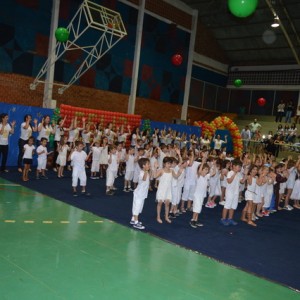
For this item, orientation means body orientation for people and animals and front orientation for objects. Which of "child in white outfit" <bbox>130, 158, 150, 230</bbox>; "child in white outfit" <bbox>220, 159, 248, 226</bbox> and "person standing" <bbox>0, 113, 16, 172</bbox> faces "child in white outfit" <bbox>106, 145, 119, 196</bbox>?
the person standing

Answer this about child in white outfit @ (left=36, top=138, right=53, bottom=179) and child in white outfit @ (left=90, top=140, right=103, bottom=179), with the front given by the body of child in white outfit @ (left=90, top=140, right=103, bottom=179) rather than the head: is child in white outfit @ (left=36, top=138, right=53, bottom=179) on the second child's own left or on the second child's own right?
on the second child's own right

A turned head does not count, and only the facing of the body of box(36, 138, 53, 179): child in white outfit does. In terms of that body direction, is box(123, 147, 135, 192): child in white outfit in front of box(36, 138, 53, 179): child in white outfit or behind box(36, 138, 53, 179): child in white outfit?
in front

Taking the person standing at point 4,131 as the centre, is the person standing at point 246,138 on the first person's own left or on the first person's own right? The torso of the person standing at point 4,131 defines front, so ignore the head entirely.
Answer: on the first person's own left

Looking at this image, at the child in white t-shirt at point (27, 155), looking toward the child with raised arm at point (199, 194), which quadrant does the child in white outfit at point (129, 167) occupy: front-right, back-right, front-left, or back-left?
front-left

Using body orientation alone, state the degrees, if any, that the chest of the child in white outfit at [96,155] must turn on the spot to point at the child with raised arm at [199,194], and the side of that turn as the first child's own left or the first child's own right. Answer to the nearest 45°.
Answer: approximately 45° to the first child's own left

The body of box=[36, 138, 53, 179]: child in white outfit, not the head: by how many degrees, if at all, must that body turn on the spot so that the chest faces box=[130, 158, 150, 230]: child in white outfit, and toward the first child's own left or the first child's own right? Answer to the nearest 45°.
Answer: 0° — they already face them

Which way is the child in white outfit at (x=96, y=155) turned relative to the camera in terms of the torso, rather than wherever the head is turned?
toward the camera

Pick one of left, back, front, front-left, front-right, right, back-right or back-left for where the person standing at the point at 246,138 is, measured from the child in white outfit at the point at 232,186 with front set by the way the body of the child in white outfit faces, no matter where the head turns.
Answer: back-left
